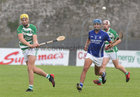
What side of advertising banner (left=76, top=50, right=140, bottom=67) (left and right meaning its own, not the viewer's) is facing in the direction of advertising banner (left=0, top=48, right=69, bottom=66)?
right

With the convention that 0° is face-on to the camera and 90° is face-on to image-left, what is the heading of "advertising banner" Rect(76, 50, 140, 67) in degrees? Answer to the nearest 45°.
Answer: approximately 0°

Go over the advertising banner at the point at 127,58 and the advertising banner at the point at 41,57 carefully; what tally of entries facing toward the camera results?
2

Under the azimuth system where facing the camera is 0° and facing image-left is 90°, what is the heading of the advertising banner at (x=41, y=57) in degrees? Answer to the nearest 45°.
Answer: approximately 0°

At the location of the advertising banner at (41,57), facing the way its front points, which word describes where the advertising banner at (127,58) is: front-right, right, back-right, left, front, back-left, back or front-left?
left
